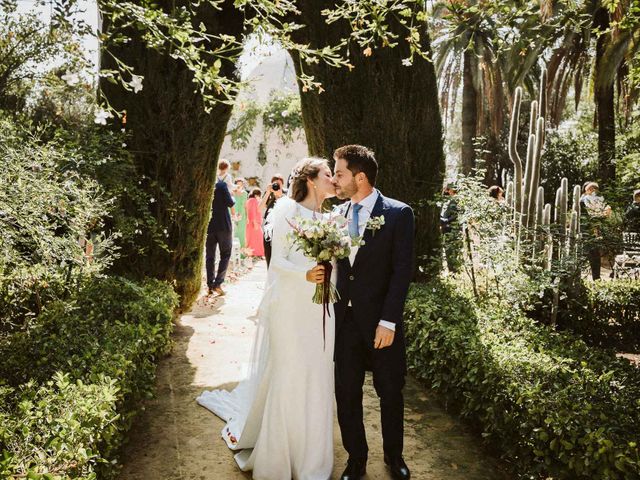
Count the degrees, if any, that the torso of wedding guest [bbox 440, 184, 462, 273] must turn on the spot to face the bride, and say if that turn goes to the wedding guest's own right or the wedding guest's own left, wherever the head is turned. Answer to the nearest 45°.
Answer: approximately 90° to the wedding guest's own left

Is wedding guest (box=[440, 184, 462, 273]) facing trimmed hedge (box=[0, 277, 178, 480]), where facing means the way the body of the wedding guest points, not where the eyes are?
no

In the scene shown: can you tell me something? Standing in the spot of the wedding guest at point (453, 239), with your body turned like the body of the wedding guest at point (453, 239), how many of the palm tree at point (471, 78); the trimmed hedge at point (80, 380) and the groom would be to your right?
1

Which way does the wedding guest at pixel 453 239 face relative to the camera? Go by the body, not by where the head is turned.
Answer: to the viewer's left

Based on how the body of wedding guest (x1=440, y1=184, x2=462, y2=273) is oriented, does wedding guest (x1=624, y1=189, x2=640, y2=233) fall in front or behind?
behind

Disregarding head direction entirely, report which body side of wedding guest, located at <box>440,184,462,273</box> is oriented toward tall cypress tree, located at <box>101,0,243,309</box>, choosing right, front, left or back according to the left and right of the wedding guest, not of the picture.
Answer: front

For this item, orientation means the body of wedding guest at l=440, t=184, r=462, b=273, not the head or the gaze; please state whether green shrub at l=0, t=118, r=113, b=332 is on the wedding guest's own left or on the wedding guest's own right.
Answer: on the wedding guest's own left

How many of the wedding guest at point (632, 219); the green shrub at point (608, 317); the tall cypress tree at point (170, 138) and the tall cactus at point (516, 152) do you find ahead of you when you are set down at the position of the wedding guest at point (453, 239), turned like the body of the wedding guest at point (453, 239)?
1

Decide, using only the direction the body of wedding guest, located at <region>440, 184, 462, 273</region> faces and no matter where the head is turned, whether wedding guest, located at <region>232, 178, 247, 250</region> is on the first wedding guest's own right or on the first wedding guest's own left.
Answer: on the first wedding guest's own right

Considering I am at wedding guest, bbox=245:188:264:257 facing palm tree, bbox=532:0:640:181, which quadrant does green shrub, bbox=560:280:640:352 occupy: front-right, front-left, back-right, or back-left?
front-right

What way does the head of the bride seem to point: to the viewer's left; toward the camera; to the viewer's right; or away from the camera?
to the viewer's right

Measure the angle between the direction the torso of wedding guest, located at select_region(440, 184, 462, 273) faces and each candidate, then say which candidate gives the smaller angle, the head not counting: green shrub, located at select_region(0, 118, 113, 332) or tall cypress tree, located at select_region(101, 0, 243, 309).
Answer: the tall cypress tree

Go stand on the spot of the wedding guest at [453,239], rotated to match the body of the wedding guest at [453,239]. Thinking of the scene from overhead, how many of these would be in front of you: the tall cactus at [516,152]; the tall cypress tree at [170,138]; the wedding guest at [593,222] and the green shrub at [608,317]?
1
